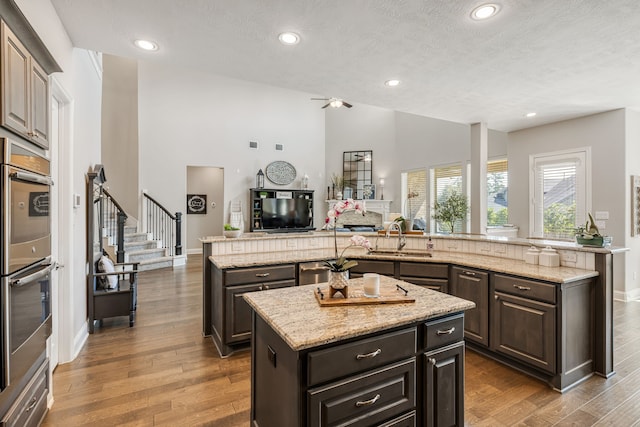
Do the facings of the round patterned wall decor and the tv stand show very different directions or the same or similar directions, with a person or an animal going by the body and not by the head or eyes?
same or similar directions

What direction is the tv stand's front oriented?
toward the camera

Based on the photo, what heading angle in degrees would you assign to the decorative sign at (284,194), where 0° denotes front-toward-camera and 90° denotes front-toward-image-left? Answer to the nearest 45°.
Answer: approximately 0°

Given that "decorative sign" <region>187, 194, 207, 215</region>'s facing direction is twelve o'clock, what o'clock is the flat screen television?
The flat screen television is roughly at 10 o'clock from the decorative sign.

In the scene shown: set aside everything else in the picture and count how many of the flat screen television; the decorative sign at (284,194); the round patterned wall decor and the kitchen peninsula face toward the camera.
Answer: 4

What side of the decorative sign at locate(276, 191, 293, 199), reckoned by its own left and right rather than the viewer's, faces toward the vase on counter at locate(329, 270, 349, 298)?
front

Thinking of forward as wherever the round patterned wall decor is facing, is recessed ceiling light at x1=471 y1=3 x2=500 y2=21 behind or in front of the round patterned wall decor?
in front

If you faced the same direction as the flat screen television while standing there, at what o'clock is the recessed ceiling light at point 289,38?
The recessed ceiling light is roughly at 12 o'clock from the flat screen television.

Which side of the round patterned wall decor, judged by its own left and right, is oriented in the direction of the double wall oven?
front

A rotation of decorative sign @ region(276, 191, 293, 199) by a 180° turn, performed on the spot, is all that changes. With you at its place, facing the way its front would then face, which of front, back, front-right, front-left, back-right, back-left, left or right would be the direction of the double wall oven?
back

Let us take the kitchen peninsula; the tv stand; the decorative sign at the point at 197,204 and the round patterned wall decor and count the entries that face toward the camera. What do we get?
4

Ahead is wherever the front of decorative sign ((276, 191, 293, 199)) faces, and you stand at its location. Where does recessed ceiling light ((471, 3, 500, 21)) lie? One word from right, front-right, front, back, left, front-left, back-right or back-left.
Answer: front

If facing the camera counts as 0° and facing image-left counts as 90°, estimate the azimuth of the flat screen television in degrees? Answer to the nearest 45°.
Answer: approximately 0°

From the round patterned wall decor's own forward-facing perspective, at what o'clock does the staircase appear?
The staircase is roughly at 2 o'clock from the round patterned wall decor.

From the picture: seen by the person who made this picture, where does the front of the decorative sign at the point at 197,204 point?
facing the viewer

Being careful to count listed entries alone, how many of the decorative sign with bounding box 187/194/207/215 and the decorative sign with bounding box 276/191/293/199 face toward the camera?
2

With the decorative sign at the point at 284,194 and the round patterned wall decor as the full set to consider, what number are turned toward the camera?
2
